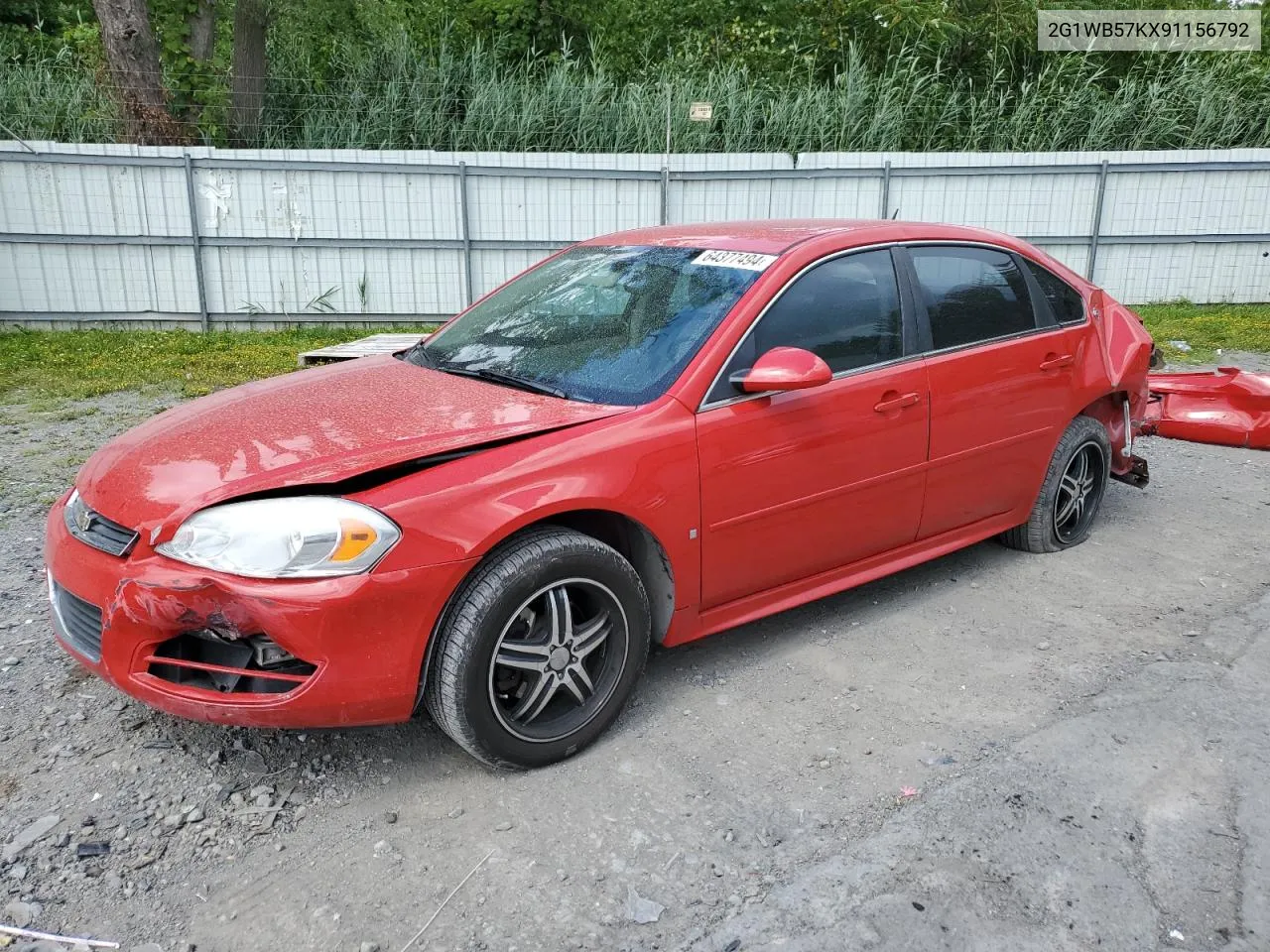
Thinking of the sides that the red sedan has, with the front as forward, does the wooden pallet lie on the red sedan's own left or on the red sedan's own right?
on the red sedan's own right

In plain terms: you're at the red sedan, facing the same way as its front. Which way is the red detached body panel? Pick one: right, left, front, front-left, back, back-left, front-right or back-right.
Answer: back

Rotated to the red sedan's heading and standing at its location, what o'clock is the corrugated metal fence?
The corrugated metal fence is roughly at 4 o'clock from the red sedan.

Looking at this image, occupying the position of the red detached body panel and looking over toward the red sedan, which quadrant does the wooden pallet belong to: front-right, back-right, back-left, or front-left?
front-right

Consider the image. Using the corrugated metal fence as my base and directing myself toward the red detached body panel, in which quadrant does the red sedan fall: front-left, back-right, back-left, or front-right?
front-right

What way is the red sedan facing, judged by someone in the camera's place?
facing the viewer and to the left of the viewer

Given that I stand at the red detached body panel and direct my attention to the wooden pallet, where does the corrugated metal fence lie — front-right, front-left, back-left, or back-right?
front-right
